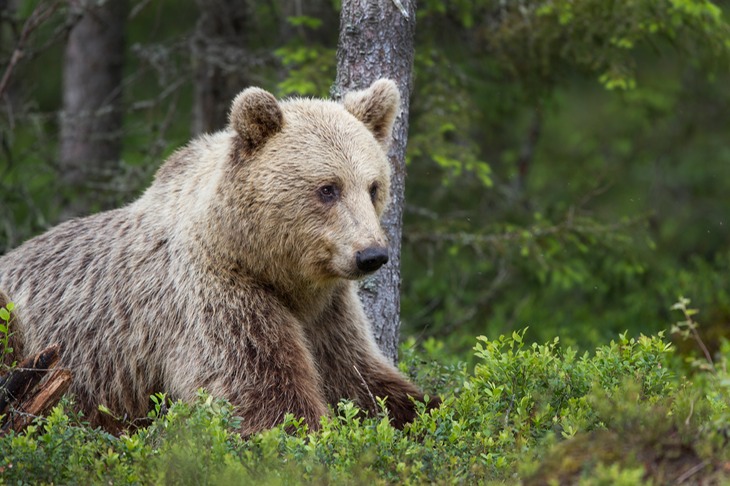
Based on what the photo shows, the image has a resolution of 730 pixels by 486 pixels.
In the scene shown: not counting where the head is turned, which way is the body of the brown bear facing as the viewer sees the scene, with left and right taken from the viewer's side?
facing the viewer and to the right of the viewer

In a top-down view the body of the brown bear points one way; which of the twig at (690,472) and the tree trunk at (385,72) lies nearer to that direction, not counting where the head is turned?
the twig

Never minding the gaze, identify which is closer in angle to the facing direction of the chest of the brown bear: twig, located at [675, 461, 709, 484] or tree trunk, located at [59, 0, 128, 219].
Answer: the twig

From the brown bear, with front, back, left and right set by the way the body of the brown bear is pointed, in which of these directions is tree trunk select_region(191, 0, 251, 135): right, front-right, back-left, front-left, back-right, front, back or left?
back-left

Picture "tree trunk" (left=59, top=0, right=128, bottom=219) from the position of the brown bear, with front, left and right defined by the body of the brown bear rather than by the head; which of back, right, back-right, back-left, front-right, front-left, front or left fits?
back-left

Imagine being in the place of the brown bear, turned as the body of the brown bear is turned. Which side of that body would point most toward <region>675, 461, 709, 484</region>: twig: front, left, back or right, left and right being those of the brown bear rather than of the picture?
front
